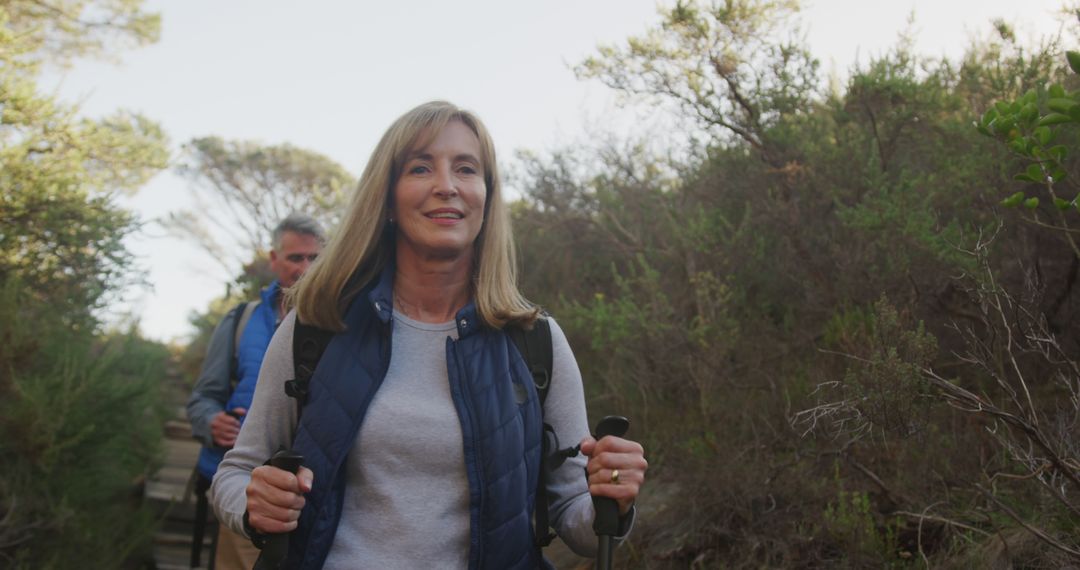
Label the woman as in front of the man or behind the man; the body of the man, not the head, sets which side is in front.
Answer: in front

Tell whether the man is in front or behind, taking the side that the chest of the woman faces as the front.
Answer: behind

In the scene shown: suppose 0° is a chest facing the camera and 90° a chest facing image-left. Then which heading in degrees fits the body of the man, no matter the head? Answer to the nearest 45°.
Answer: approximately 315°

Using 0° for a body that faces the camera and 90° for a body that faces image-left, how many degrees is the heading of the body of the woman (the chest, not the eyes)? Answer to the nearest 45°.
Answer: approximately 0°

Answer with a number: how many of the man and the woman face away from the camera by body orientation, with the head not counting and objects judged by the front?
0
